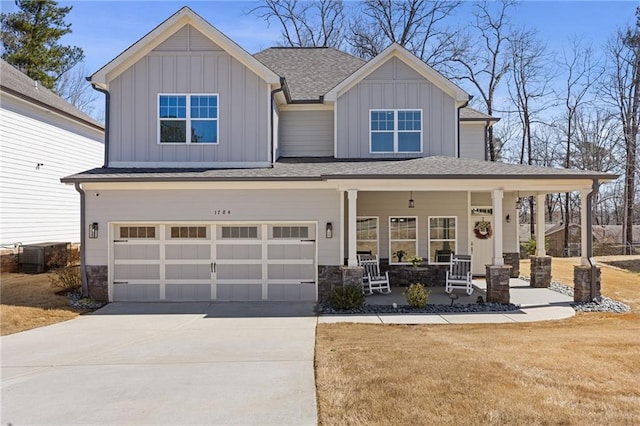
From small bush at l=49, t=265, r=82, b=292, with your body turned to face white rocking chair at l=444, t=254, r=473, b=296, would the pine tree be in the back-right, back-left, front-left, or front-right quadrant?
back-left

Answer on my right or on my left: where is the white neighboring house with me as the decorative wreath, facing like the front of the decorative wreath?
on my right

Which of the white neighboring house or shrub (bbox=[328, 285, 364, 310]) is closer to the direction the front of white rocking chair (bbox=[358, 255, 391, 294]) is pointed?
the shrub

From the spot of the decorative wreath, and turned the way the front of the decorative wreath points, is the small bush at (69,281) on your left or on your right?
on your right

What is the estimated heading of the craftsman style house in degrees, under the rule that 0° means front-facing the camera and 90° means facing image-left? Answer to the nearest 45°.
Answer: approximately 0°

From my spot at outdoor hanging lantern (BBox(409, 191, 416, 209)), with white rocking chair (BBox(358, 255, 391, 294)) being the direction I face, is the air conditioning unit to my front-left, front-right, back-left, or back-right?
front-right

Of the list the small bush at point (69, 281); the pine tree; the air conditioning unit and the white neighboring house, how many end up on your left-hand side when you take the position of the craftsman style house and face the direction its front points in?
0

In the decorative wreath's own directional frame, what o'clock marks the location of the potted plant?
The potted plant is roughly at 2 o'clock from the decorative wreath.

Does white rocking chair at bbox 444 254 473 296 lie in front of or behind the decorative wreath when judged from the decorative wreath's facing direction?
in front

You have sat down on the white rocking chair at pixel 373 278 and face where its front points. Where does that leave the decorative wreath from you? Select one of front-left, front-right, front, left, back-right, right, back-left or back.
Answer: left

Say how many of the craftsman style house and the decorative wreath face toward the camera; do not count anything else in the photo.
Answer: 2

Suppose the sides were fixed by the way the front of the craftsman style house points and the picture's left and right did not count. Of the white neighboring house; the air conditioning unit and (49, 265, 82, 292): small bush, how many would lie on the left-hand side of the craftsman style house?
0

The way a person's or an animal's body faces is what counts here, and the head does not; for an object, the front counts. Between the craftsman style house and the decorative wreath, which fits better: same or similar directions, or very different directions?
same or similar directions

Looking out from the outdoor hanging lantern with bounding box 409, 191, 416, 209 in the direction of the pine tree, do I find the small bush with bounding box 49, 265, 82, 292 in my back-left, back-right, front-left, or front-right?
front-left

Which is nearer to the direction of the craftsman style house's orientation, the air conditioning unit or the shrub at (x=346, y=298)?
the shrub
